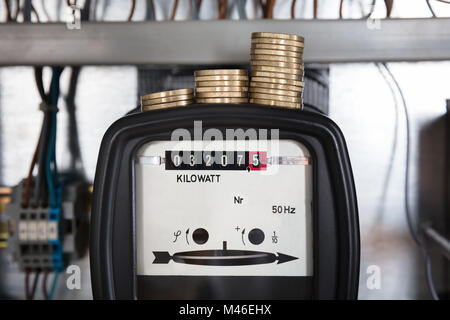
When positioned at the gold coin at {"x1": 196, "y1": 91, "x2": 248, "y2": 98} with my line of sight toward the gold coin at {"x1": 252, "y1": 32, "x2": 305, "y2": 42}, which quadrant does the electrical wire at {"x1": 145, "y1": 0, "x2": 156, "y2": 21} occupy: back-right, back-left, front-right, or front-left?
back-left

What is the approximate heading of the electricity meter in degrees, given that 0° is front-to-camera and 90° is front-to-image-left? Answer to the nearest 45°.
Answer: approximately 0°
